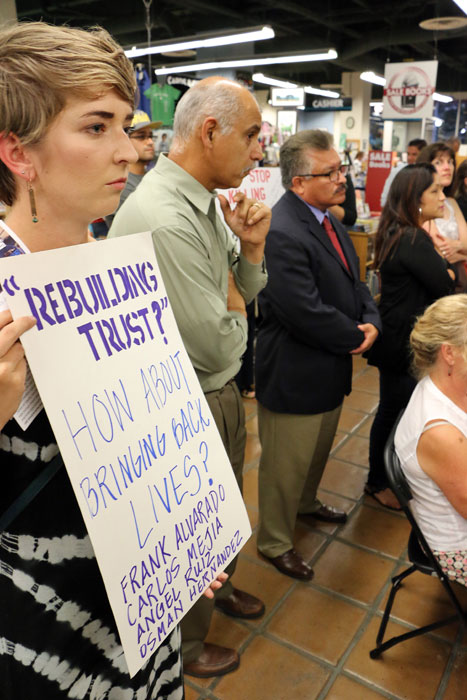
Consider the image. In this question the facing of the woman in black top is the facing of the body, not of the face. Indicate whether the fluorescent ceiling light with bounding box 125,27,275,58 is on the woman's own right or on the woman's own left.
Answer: on the woman's own left

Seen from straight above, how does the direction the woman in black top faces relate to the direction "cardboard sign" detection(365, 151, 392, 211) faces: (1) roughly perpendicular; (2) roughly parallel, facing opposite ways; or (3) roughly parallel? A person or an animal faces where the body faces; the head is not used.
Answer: roughly perpendicular

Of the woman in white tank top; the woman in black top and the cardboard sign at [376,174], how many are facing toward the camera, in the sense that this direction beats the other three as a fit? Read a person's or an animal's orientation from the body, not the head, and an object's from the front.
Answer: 1

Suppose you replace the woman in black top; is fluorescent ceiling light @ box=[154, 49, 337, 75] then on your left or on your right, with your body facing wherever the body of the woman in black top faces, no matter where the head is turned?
on your left

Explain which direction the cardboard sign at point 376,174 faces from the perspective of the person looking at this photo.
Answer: facing the viewer
